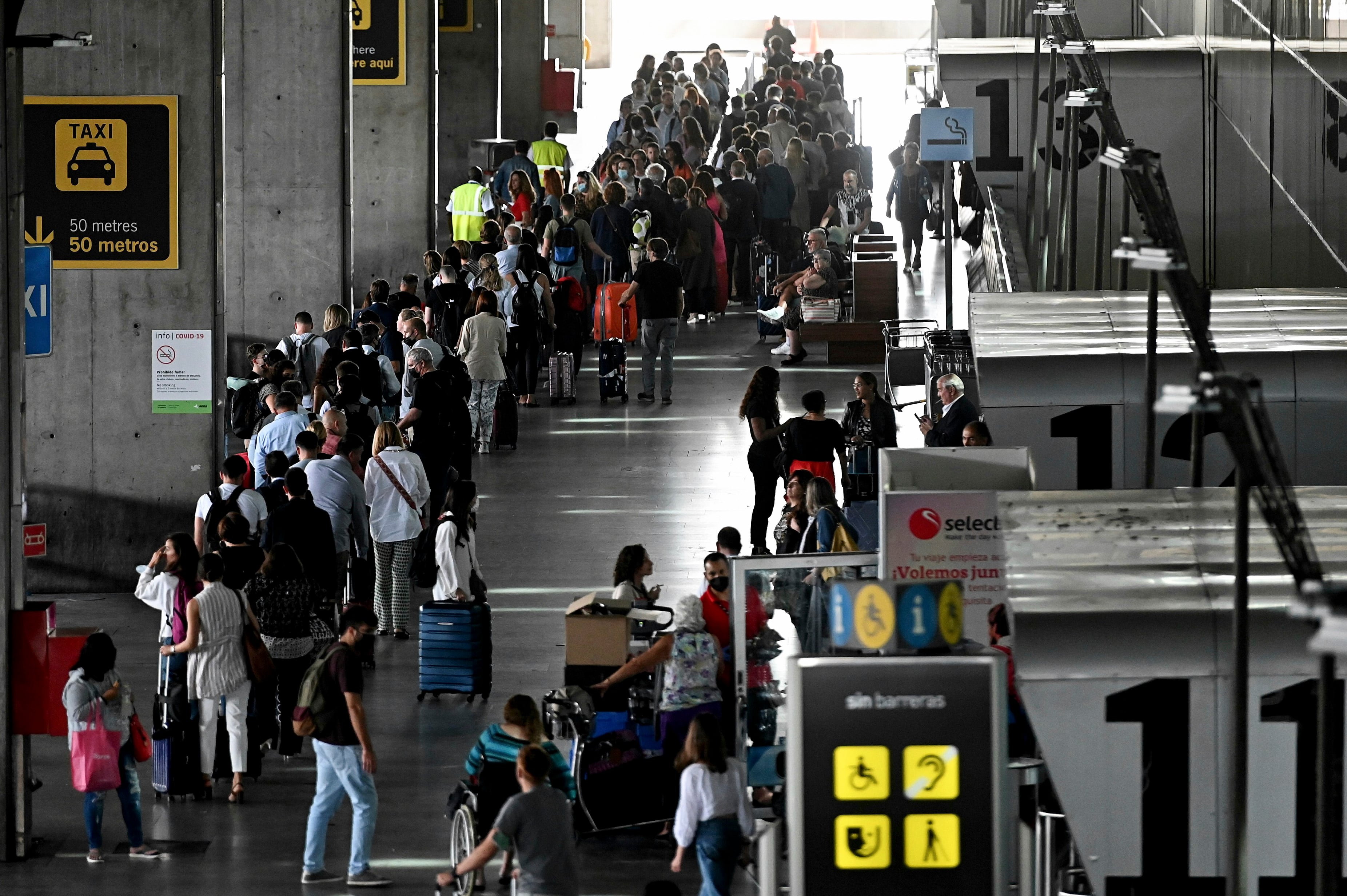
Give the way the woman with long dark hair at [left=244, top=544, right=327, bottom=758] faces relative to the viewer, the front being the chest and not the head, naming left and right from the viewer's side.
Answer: facing away from the viewer

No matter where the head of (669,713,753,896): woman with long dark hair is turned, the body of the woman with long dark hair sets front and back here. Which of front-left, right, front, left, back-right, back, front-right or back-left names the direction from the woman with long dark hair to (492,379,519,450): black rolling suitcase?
front-right

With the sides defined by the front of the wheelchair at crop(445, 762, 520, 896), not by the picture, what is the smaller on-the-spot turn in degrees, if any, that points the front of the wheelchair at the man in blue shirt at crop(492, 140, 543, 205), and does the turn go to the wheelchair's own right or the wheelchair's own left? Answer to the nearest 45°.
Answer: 0° — it already faces them

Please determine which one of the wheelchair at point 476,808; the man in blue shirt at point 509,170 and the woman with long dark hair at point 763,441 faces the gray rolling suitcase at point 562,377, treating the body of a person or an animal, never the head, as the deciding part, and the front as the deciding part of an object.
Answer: the wheelchair

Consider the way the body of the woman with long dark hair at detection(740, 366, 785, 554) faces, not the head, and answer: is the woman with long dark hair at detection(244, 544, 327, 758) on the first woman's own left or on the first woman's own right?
on the first woman's own right

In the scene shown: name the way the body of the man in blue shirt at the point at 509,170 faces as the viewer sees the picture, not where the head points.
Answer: away from the camera

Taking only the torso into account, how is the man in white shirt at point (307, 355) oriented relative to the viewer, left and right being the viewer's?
facing away from the viewer

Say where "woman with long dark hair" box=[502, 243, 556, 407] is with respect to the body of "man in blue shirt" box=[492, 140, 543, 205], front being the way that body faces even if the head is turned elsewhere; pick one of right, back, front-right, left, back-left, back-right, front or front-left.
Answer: back

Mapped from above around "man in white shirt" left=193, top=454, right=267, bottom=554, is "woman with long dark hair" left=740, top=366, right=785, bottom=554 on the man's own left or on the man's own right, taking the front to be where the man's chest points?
on the man's own right

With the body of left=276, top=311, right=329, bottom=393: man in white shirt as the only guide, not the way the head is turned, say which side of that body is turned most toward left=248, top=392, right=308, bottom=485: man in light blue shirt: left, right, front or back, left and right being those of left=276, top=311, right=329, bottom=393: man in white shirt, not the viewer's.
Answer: back

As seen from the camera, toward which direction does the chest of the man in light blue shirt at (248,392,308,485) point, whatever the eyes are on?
away from the camera

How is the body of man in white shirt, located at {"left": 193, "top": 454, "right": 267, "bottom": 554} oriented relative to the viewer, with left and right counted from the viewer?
facing away from the viewer

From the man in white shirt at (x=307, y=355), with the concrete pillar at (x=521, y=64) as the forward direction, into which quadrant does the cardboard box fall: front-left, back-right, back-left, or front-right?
back-right

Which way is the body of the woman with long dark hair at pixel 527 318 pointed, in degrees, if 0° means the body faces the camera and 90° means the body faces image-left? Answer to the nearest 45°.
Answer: approximately 180°

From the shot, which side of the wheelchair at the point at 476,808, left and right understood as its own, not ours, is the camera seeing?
back

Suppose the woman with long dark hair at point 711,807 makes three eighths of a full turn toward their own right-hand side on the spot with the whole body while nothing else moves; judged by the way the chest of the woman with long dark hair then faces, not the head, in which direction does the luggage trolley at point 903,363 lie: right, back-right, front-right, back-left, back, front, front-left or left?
left
